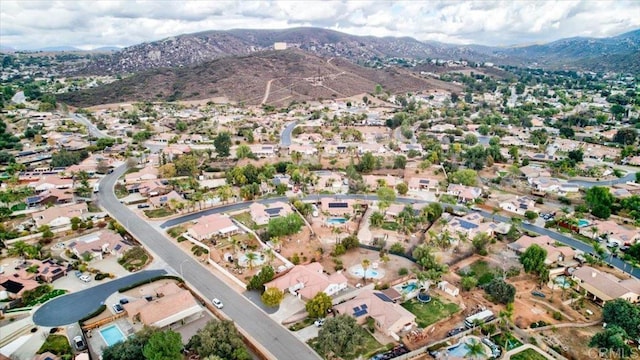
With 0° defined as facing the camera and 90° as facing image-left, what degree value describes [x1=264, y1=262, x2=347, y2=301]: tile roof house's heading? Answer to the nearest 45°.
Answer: approximately 45°

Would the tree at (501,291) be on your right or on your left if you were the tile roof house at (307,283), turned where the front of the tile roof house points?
on your left

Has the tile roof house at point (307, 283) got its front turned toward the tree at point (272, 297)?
yes

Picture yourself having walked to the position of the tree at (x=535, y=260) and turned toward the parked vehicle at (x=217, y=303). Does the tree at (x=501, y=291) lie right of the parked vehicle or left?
left

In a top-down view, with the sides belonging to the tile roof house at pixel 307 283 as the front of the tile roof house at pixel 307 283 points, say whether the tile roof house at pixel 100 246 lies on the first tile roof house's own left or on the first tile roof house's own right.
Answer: on the first tile roof house's own right

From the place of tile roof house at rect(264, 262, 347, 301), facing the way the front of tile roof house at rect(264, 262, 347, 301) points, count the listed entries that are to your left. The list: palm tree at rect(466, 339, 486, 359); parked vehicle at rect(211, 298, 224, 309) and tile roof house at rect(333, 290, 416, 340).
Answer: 2

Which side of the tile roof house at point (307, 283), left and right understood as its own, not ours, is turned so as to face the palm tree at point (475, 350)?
left

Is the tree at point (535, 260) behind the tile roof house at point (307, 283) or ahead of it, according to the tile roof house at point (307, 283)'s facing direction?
behind

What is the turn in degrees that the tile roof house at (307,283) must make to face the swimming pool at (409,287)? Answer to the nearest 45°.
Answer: approximately 135° to its left

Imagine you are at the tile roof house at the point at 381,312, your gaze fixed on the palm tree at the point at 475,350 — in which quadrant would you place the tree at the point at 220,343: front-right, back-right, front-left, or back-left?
back-right

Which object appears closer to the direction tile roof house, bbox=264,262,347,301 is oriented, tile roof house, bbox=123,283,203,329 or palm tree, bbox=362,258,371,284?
the tile roof house

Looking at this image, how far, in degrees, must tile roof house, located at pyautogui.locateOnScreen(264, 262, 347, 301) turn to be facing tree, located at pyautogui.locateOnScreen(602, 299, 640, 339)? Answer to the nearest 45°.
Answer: approximately 135° to its left

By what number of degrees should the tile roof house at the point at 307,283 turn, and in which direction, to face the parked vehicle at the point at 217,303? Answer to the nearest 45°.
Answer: approximately 45° to its right
